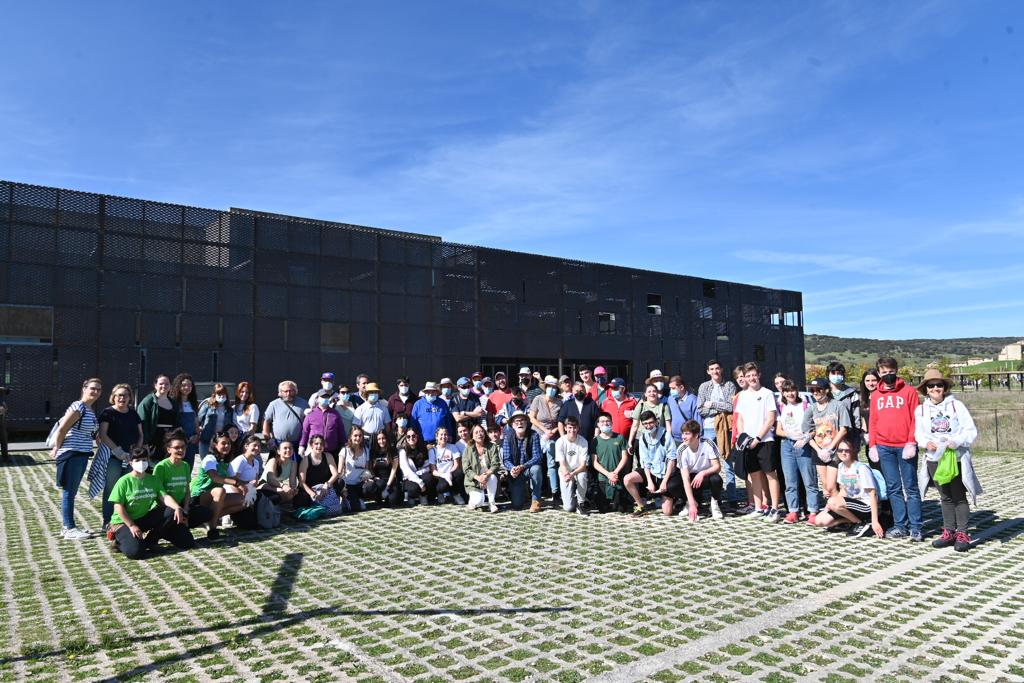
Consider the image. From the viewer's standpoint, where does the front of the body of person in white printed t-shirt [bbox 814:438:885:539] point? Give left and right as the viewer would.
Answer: facing the viewer and to the left of the viewer

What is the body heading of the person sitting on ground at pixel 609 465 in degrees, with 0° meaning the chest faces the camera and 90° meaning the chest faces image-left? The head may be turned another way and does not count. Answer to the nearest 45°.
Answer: approximately 0°

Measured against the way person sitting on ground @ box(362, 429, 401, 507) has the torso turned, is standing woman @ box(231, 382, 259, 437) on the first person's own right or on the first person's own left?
on the first person's own right

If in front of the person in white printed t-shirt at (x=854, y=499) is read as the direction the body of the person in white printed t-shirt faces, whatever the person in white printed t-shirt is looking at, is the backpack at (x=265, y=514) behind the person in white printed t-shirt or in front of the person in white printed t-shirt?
in front
